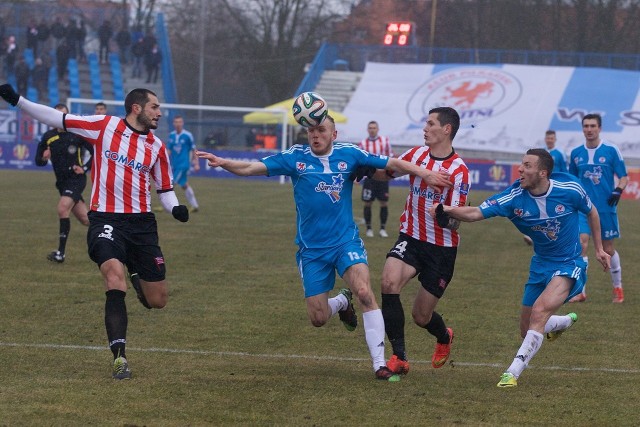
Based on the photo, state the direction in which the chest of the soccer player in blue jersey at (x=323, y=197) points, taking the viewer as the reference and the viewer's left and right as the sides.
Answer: facing the viewer

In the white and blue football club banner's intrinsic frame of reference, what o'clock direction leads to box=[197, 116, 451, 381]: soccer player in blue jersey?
The soccer player in blue jersey is roughly at 12 o'clock from the white and blue football club banner.

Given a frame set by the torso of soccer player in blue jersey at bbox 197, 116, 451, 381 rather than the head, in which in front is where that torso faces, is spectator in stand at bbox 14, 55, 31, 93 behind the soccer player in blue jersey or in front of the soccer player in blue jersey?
behind

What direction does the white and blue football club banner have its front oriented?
toward the camera

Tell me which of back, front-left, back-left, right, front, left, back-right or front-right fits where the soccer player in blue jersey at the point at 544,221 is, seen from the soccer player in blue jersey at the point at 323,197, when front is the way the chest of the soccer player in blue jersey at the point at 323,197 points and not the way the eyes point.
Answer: left

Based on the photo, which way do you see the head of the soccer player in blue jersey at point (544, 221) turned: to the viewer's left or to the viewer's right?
to the viewer's left

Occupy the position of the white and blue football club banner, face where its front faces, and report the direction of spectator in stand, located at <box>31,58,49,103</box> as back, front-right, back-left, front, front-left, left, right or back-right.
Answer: right

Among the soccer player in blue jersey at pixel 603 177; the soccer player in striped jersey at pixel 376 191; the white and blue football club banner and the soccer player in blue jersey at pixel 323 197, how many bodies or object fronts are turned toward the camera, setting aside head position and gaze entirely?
4

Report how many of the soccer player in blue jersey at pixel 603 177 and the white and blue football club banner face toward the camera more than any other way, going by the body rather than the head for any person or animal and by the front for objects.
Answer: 2

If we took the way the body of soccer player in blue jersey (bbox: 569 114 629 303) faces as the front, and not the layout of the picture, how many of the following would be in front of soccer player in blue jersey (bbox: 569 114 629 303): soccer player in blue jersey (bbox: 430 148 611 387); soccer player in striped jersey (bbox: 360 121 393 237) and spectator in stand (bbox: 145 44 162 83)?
1
